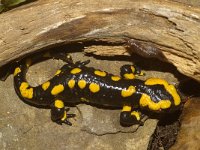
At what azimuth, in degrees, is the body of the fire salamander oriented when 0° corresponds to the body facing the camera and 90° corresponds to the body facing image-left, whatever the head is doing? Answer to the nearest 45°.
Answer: approximately 270°
